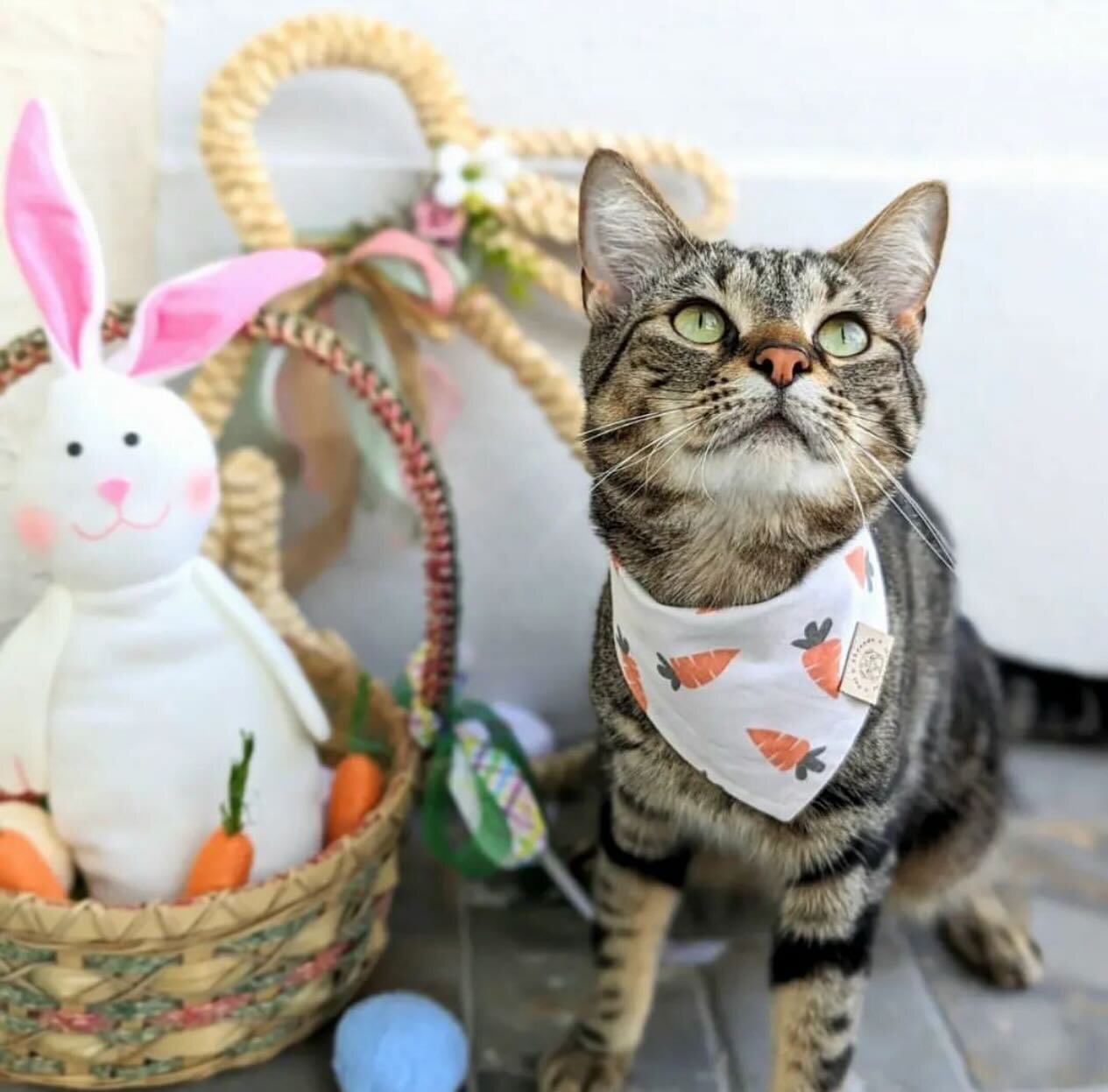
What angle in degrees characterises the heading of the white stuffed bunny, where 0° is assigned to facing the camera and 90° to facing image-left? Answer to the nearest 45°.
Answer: approximately 0°
